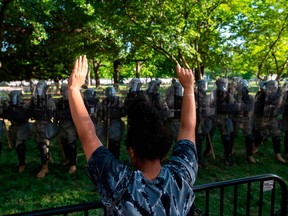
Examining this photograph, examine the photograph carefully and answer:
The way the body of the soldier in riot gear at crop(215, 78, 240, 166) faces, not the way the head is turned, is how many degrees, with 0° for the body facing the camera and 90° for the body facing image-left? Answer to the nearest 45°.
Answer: approximately 0°

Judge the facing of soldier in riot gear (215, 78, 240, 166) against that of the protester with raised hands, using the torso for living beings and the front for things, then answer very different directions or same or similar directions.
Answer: very different directions

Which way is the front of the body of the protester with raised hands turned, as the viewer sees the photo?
away from the camera

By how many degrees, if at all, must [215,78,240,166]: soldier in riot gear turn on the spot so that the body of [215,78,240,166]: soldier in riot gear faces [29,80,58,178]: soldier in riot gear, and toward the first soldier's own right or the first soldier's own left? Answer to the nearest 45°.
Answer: approximately 45° to the first soldier's own right

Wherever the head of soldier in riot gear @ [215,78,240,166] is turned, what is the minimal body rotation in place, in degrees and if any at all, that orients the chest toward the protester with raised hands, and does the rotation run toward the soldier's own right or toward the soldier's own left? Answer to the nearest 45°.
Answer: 0° — they already face them

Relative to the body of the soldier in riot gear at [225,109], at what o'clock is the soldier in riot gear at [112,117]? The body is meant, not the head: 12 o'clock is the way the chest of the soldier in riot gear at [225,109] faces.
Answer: the soldier in riot gear at [112,117] is roughly at 2 o'clock from the soldier in riot gear at [225,109].

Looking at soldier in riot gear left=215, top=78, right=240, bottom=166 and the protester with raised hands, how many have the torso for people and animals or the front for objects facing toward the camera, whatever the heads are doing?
1

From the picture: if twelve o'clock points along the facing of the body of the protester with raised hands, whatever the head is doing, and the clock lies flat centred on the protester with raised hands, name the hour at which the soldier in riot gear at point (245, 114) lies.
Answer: The soldier in riot gear is roughly at 1 o'clock from the protester with raised hands.

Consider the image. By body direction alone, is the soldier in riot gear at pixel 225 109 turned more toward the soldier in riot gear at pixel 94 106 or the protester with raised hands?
the protester with raised hands
